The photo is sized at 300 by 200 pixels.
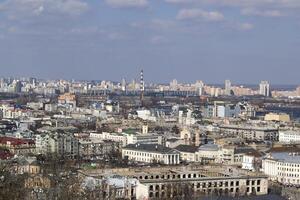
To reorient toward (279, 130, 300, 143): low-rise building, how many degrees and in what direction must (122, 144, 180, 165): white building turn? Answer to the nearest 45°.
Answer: approximately 90° to its left

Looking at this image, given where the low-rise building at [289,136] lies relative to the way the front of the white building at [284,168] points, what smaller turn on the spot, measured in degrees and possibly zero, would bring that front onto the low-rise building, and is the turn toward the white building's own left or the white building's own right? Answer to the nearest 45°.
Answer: approximately 135° to the white building's own right

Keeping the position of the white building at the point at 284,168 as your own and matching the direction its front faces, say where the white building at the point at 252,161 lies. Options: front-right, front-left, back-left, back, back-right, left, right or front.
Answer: right

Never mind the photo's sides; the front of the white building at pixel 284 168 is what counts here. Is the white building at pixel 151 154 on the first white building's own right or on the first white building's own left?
on the first white building's own right

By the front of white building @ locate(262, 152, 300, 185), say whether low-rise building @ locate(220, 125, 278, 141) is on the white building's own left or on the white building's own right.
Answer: on the white building's own right

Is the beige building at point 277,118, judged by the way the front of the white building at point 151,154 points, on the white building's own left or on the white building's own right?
on the white building's own left

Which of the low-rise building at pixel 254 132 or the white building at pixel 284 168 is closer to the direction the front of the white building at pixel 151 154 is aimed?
the white building

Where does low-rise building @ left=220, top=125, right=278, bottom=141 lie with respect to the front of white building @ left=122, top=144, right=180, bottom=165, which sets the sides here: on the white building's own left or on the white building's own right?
on the white building's own left

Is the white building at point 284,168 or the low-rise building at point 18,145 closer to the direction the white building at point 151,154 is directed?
the white building

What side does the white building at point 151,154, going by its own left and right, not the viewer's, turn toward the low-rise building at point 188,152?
left
